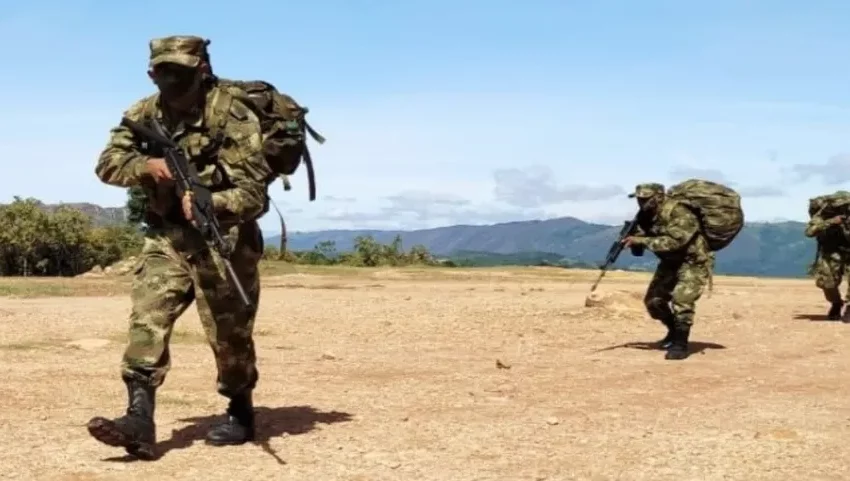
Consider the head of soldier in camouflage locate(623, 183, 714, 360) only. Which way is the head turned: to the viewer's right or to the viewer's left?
to the viewer's left

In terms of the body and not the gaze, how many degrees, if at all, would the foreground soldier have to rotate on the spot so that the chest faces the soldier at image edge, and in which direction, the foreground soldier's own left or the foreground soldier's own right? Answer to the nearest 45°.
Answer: approximately 180°

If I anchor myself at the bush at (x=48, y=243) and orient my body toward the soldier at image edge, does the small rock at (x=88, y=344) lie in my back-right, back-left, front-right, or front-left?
front-right

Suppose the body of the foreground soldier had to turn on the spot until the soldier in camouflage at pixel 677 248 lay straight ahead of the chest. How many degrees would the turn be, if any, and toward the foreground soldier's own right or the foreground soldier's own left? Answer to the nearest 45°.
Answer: approximately 180°

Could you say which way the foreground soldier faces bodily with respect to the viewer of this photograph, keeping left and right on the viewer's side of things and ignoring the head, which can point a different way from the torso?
facing the viewer and to the left of the viewer

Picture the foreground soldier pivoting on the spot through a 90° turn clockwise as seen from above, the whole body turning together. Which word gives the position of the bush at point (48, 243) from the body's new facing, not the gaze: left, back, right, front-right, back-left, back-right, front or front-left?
front-right
